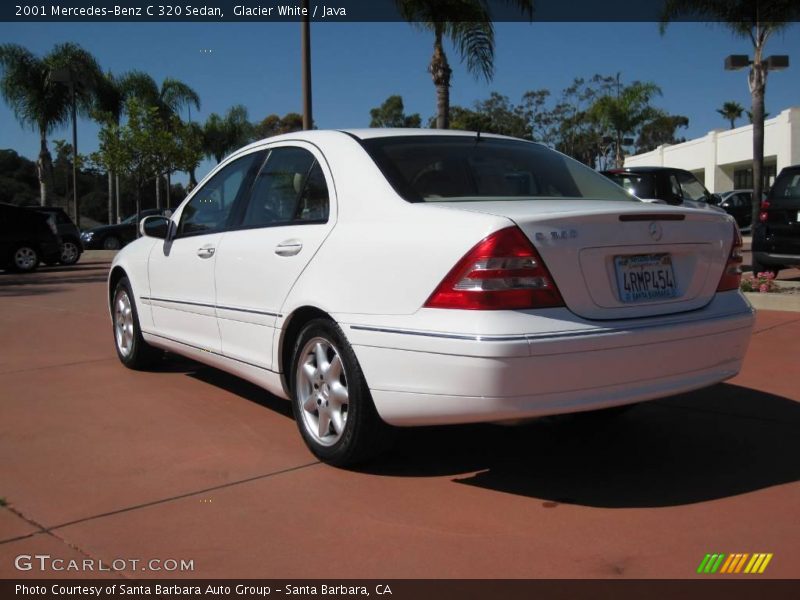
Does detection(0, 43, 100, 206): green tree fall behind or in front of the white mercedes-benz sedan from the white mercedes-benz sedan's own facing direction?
in front

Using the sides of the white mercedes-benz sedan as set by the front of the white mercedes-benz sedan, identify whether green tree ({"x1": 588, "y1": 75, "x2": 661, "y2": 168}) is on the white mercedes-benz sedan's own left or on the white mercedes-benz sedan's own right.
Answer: on the white mercedes-benz sedan's own right

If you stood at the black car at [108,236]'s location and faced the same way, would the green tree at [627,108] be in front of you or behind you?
behind

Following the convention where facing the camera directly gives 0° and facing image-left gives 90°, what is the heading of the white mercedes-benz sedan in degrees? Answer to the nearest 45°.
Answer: approximately 135°

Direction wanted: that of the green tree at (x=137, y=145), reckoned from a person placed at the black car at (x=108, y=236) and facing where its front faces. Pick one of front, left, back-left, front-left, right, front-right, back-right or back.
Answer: back-right

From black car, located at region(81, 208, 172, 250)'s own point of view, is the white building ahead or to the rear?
to the rear

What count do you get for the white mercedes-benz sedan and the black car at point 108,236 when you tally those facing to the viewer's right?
0

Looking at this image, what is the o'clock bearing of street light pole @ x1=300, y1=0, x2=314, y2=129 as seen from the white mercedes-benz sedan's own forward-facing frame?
The street light pole is roughly at 1 o'clock from the white mercedes-benz sedan.

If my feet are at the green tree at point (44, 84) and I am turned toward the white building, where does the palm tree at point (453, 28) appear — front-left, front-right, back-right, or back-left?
front-right

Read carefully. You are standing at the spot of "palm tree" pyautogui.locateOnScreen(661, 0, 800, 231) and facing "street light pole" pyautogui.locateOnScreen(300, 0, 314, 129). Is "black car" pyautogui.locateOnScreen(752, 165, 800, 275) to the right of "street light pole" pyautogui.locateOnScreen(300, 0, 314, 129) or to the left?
left

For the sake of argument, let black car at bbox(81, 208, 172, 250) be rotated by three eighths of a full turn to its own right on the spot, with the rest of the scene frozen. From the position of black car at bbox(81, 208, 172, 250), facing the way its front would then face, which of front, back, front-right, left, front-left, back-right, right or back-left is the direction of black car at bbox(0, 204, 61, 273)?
back

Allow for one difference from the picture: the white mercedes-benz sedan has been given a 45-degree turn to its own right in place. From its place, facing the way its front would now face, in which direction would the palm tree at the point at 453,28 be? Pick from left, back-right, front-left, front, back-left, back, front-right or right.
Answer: front

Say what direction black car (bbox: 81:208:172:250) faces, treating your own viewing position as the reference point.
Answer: facing the viewer and to the left of the viewer

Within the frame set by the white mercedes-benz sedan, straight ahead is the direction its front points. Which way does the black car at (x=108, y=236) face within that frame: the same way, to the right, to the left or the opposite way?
to the left
